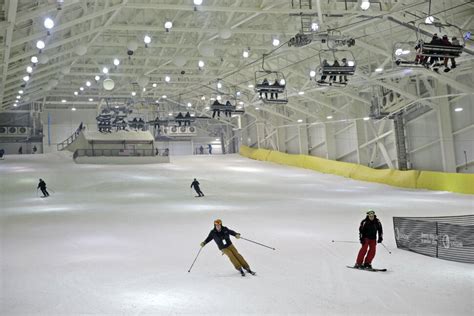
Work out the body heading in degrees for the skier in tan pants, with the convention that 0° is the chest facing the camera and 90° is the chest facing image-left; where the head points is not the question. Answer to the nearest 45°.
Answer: approximately 0°

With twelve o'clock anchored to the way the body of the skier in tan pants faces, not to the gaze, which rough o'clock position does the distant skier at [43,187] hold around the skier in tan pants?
The distant skier is roughly at 5 o'clock from the skier in tan pants.

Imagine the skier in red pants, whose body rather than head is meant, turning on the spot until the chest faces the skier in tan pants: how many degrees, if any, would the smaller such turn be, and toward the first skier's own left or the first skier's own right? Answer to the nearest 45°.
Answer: approximately 90° to the first skier's own right

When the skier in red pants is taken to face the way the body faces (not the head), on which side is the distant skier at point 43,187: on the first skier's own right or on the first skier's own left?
on the first skier's own right

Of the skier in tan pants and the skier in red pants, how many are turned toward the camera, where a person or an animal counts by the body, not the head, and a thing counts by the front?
2

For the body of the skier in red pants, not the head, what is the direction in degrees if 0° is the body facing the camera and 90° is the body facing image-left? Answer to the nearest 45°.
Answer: approximately 0°

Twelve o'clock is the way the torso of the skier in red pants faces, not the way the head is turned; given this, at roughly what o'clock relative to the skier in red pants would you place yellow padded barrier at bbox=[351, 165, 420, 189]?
The yellow padded barrier is roughly at 6 o'clock from the skier in red pants.

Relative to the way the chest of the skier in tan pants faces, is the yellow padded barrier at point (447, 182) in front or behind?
behind

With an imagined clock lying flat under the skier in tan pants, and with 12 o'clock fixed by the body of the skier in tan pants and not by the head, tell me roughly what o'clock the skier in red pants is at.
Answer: The skier in red pants is roughly at 9 o'clock from the skier in tan pants.

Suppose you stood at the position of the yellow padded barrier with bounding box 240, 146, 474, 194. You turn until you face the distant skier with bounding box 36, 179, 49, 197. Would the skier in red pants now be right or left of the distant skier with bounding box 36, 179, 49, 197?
left

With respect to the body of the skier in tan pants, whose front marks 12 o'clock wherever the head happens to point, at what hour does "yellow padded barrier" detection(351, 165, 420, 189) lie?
The yellow padded barrier is roughly at 7 o'clock from the skier in tan pants.

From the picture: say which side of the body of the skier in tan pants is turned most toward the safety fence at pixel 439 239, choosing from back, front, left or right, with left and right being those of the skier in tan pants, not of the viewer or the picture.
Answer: left
